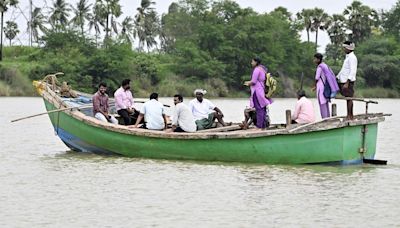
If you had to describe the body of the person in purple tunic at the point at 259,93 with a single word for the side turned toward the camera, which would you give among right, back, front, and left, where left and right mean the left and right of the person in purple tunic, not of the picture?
left

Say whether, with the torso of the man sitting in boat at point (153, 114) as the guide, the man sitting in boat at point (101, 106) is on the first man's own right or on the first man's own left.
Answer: on the first man's own left

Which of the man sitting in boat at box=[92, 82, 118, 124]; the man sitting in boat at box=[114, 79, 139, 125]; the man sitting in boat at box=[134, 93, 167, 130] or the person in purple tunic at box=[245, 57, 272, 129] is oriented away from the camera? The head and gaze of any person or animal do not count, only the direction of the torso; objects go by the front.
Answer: the man sitting in boat at box=[134, 93, 167, 130]

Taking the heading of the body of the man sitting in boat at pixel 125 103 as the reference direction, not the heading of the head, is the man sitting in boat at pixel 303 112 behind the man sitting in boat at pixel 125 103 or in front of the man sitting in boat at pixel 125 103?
in front

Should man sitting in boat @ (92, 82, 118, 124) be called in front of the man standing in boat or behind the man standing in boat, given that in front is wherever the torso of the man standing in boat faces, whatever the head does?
in front

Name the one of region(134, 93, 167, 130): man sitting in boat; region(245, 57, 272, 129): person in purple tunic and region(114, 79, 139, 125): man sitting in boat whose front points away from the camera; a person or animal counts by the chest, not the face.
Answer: region(134, 93, 167, 130): man sitting in boat

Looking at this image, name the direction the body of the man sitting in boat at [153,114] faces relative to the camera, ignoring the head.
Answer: away from the camera

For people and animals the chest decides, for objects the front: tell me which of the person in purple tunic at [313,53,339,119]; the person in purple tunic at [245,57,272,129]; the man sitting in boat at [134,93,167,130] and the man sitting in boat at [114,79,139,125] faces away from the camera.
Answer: the man sitting in boat at [134,93,167,130]

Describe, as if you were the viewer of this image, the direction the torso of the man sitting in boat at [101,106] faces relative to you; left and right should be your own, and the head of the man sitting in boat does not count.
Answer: facing the viewer and to the right of the viewer
